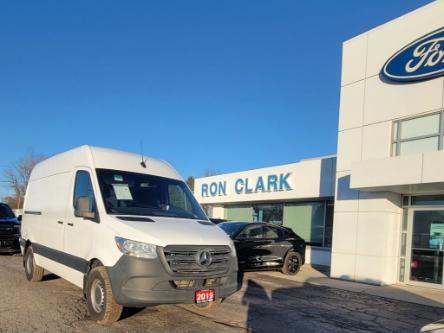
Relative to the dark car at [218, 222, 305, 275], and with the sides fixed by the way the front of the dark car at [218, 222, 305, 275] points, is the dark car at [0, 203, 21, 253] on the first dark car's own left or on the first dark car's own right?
on the first dark car's own right

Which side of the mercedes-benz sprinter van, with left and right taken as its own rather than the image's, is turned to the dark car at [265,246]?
left

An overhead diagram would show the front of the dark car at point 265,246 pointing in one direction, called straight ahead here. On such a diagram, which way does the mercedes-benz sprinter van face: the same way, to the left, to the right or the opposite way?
to the left

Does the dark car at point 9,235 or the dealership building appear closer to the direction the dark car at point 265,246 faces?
the dark car

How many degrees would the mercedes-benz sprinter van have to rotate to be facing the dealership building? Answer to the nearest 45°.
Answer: approximately 90° to its left

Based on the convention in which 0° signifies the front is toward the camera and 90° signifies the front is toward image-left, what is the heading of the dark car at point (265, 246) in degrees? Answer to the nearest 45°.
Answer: approximately 45°

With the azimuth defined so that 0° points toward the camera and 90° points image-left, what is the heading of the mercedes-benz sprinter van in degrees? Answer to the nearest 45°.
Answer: approximately 315°
